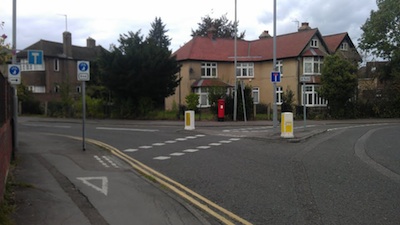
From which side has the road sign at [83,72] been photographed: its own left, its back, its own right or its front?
front

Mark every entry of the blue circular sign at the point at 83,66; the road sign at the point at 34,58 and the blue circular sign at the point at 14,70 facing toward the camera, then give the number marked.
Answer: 3

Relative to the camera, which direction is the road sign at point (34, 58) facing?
toward the camera

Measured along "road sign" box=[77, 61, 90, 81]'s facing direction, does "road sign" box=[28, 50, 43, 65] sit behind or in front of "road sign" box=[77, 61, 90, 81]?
behind

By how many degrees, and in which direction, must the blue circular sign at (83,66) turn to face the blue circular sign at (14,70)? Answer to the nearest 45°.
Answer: approximately 135° to its right

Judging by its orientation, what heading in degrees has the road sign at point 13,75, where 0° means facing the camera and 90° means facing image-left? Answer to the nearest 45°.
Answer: approximately 0°

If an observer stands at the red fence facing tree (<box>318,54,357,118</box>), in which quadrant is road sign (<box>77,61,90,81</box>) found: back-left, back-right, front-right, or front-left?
front-left

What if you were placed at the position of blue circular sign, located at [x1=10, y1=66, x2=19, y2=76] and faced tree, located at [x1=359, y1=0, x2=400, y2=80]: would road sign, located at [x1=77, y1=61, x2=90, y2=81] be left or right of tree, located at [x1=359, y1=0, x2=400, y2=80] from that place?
right

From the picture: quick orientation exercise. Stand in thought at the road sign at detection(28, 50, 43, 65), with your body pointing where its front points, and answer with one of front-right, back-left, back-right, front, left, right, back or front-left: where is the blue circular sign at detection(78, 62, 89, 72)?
front-left

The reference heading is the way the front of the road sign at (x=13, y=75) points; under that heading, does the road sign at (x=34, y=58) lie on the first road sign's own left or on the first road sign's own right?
on the first road sign's own left

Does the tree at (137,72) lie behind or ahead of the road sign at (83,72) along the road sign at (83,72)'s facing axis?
behind
